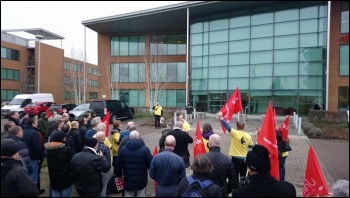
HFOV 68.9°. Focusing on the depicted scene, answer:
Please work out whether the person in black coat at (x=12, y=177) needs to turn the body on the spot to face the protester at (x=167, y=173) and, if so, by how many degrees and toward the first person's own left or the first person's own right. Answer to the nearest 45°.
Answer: approximately 45° to the first person's own right

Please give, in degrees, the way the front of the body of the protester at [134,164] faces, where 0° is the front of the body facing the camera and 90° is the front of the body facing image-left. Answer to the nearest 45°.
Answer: approximately 180°

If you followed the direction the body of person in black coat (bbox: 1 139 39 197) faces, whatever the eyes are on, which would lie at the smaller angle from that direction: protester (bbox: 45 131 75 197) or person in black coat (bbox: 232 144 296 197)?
the protester

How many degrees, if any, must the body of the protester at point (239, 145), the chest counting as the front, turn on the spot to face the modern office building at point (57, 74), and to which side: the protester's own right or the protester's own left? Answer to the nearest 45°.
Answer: approximately 45° to the protester's own left

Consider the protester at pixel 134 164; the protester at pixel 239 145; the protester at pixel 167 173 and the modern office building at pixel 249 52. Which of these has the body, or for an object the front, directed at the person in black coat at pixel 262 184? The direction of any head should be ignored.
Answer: the modern office building

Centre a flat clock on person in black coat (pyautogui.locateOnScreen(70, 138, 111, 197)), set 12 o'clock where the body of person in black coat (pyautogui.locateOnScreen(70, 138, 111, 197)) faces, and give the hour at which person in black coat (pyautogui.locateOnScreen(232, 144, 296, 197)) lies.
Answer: person in black coat (pyautogui.locateOnScreen(232, 144, 296, 197)) is roughly at 3 o'clock from person in black coat (pyautogui.locateOnScreen(70, 138, 111, 197)).

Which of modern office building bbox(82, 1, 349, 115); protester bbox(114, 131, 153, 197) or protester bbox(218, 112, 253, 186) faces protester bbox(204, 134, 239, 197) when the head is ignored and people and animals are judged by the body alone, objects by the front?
the modern office building

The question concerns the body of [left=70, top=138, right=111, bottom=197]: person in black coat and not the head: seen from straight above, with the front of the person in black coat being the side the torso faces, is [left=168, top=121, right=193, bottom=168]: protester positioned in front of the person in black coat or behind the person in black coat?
in front

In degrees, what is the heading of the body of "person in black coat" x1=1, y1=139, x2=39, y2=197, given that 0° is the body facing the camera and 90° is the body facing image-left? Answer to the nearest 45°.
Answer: approximately 225°

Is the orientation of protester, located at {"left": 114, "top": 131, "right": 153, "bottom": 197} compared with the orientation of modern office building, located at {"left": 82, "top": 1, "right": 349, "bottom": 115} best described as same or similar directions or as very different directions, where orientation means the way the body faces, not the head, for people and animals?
very different directions

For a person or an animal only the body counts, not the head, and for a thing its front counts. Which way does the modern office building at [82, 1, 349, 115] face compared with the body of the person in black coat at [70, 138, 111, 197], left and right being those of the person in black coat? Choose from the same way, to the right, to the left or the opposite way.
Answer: the opposite way

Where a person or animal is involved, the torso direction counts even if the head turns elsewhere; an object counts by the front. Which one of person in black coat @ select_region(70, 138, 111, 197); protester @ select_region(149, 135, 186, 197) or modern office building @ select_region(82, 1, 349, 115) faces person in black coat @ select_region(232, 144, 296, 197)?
the modern office building

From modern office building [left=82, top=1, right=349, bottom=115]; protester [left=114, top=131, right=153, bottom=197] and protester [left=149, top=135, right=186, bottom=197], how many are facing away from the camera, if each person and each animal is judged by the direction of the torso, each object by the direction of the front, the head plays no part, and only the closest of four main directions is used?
2

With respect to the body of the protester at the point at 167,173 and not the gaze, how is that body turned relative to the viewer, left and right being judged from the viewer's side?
facing away from the viewer

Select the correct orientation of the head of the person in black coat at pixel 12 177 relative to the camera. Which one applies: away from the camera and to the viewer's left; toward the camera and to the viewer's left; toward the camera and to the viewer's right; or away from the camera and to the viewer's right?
away from the camera and to the viewer's right

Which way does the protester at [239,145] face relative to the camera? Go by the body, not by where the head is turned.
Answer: away from the camera

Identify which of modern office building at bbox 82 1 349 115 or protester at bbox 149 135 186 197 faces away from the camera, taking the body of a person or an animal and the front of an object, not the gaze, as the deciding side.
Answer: the protester
